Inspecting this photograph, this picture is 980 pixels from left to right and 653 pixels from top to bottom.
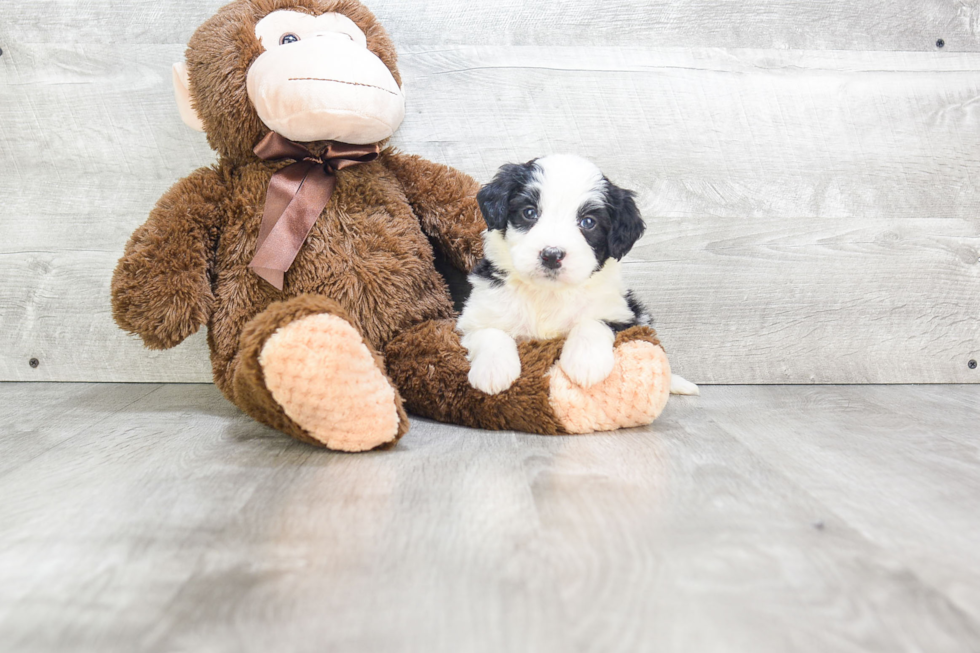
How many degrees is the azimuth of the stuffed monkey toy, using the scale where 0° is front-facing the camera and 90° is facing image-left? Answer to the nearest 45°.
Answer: approximately 315°
